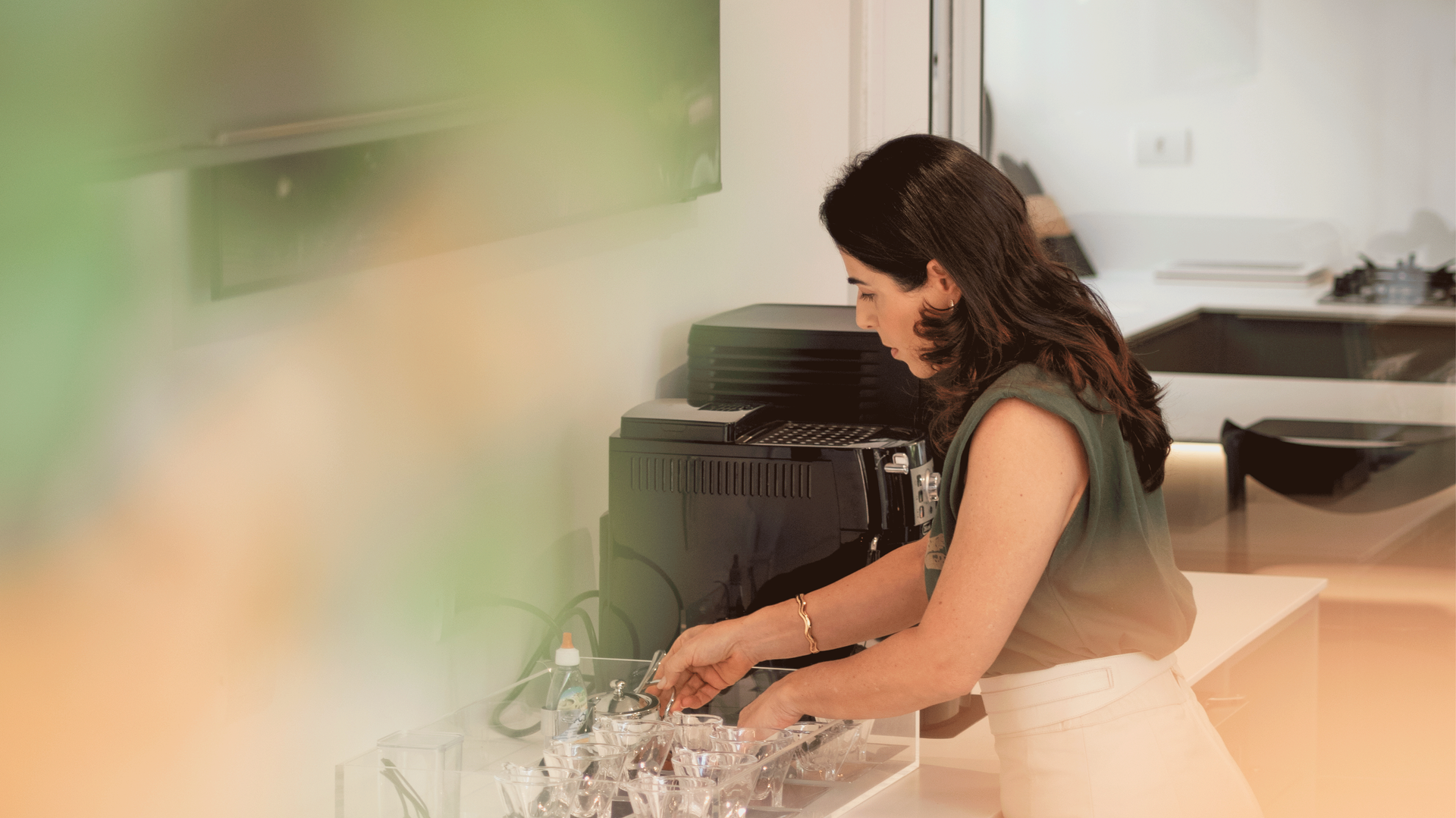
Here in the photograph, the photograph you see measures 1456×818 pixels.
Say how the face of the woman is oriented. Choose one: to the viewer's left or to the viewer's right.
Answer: to the viewer's left

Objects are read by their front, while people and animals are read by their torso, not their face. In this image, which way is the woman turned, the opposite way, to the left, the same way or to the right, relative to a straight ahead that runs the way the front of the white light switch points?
to the right

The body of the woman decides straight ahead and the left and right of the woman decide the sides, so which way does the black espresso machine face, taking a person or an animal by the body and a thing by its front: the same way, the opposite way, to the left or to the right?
the opposite way

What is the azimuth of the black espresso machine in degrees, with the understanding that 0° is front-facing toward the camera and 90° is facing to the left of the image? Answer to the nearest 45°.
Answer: approximately 270°

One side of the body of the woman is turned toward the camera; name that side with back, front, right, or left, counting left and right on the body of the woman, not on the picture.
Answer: left

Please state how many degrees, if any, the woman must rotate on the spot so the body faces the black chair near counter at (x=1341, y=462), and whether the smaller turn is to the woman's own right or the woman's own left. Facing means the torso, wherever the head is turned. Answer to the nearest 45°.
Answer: approximately 90° to the woman's own right

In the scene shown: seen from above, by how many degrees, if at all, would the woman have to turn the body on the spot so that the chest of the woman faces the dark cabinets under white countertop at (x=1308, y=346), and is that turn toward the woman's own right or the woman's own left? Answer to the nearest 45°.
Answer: approximately 90° to the woman's own right

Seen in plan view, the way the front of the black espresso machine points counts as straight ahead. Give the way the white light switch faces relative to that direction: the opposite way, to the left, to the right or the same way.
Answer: to the right

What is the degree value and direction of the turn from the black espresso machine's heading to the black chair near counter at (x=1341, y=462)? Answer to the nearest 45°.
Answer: approximately 45° to its left

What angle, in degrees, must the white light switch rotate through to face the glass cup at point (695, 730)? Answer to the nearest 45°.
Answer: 0° — it already faces it

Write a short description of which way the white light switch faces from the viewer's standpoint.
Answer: facing the viewer

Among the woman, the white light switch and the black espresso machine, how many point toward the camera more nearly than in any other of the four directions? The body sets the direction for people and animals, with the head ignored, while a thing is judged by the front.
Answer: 1
